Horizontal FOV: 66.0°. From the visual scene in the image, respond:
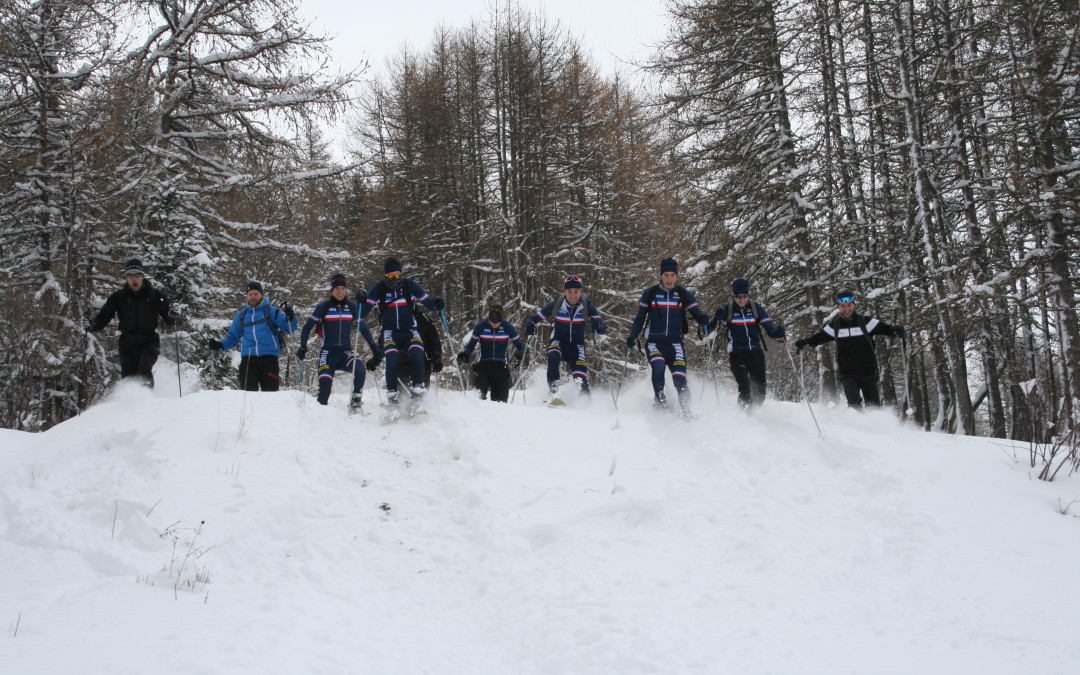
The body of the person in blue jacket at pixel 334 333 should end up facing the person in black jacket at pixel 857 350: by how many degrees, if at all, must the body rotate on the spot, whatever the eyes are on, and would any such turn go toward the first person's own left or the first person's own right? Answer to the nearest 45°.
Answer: approximately 90° to the first person's own left

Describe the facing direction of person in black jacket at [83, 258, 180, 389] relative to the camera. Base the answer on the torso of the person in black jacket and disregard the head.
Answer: toward the camera

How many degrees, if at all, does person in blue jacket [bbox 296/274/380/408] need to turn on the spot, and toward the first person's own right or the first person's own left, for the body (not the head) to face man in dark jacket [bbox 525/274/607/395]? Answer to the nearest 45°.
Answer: approximately 90° to the first person's own left

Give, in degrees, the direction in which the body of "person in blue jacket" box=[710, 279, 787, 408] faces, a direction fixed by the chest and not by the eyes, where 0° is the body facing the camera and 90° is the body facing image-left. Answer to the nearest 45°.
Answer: approximately 0°

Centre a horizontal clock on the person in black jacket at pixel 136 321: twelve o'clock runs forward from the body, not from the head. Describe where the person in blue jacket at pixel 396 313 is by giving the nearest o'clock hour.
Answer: The person in blue jacket is roughly at 10 o'clock from the person in black jacket.

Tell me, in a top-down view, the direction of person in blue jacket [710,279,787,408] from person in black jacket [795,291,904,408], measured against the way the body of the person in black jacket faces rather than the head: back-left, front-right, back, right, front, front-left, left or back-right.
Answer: front-right

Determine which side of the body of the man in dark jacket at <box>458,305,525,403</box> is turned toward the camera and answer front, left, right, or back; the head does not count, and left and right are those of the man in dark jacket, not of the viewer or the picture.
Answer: front

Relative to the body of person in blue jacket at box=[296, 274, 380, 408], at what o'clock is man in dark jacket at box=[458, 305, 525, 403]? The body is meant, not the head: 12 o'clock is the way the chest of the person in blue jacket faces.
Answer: The man in dark jacket is roughly at 8 o'clock from the person in blue jacket.
